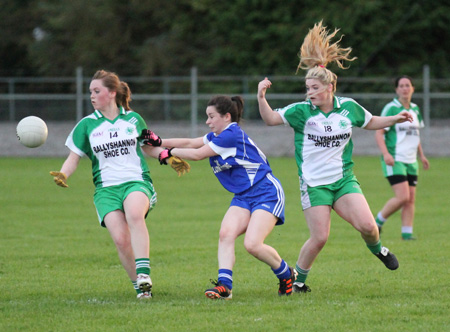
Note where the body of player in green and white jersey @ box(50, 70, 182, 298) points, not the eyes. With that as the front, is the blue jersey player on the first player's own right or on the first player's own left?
on the first player's own left

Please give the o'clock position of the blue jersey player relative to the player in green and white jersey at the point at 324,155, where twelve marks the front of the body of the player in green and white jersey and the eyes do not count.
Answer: The blue jersey player is roughly at 2 o'clock from the player in green and white jersey.

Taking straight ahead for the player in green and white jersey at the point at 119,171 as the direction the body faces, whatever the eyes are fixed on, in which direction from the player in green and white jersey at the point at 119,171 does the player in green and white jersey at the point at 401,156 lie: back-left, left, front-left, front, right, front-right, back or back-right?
back-left

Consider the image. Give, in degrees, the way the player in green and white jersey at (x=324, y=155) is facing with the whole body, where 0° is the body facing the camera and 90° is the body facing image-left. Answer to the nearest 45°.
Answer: approximately 0°

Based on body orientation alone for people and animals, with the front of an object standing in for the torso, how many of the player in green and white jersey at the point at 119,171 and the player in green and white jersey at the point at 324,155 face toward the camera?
2

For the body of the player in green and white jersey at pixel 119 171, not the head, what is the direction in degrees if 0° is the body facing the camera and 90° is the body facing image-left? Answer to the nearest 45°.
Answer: approximately 0°

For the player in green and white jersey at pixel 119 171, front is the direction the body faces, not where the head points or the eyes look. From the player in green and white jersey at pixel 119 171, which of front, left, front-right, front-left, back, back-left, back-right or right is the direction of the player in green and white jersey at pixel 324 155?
left

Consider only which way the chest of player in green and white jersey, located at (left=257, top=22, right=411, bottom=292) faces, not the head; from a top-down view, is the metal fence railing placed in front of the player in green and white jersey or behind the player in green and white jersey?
behind

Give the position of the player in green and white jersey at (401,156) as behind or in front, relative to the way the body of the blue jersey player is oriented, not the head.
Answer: behind
